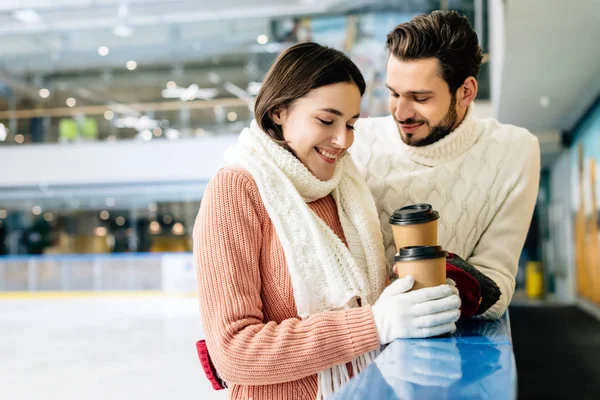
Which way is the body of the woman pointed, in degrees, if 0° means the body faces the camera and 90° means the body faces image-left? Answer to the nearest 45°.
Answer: approximately 315°
